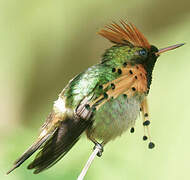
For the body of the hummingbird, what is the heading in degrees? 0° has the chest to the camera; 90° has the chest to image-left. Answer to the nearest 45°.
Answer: approximately 270°
